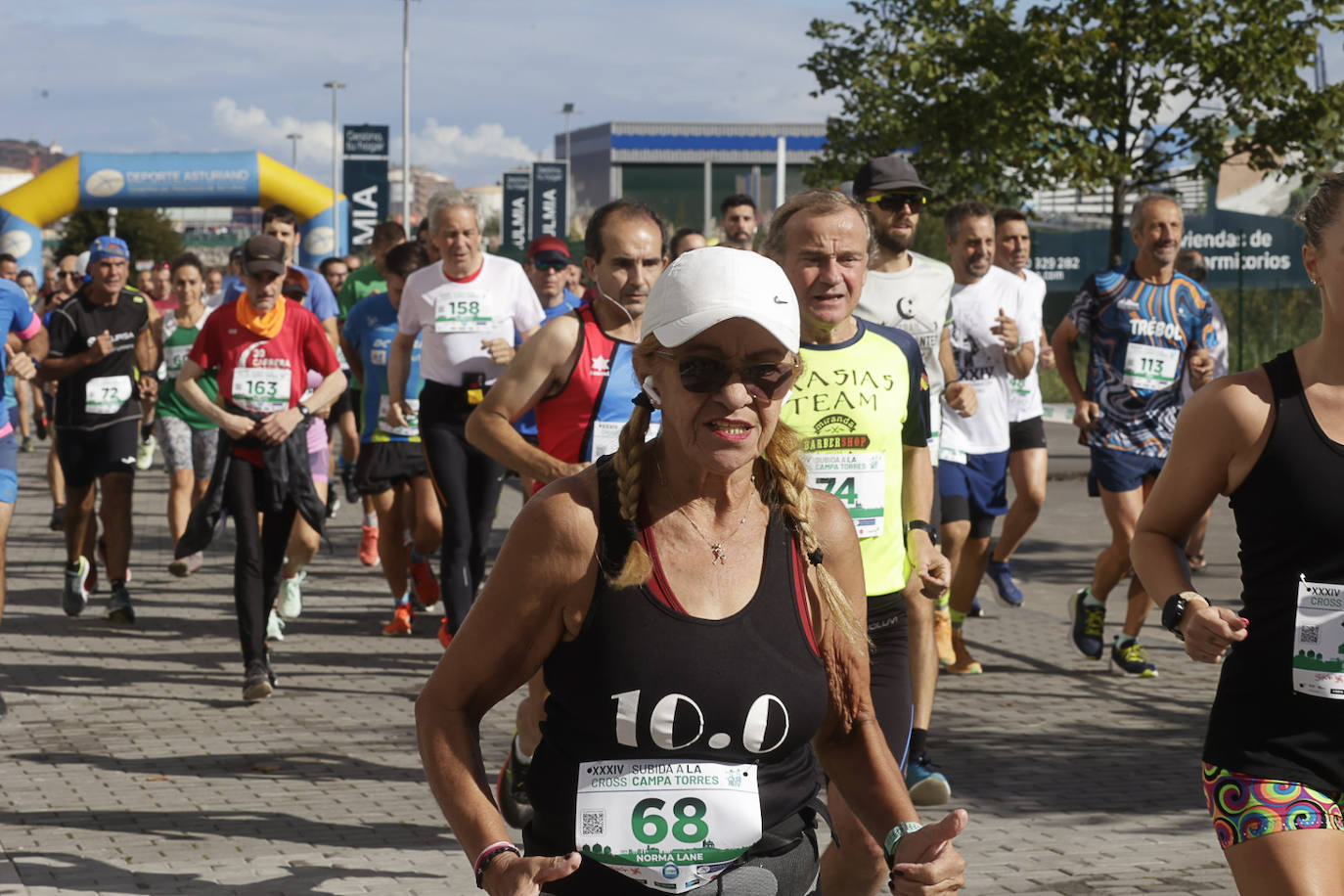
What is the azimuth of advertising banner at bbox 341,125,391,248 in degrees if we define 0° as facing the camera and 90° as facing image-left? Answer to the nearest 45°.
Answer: approximately 0°

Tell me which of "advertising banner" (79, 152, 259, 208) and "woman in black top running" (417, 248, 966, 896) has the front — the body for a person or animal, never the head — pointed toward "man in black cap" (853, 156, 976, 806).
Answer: the advertising banner

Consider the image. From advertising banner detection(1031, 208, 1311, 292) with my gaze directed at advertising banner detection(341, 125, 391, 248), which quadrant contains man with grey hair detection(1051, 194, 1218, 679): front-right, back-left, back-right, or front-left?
back-left

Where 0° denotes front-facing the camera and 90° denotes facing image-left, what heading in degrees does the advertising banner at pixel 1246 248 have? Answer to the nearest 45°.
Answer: approximately 0°

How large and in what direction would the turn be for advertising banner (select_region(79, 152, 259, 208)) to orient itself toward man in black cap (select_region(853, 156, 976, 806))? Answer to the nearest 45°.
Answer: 0° — it already faces them

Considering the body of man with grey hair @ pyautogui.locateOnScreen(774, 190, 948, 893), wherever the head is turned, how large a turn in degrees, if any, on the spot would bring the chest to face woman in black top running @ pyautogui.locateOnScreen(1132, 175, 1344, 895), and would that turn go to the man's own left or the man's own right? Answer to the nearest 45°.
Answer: approximately 45° to the man's own left

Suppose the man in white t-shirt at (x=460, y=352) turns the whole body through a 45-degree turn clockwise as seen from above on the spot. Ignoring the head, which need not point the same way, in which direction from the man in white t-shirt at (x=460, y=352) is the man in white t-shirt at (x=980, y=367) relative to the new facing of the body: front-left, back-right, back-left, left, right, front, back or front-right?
back-left

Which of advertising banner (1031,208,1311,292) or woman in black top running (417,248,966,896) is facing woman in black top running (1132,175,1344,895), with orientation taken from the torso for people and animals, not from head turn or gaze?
the advertising banner

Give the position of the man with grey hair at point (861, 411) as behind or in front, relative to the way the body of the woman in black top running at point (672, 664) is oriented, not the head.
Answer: behind
